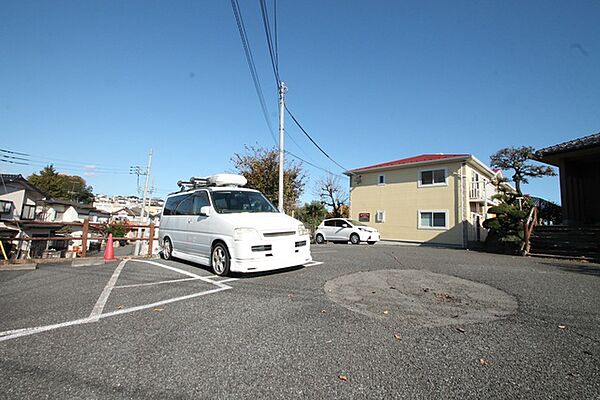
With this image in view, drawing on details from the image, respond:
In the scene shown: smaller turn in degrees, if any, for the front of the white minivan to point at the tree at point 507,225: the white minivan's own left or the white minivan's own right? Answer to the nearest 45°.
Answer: approximately 45° to the white minivan's own left

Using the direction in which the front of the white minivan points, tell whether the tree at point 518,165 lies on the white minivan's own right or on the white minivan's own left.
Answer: on the white minivan's own left

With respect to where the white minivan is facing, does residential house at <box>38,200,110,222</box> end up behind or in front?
behind

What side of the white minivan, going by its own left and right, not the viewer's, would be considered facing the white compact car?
left

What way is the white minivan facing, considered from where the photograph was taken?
facing the viewer and to the right of the viewer

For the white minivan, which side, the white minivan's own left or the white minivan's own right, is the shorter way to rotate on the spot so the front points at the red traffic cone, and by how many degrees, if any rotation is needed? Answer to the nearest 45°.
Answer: approximately 180°

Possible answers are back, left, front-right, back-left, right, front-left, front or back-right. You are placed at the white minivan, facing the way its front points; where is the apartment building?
left

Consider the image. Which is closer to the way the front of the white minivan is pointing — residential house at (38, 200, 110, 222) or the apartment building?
the apartment building

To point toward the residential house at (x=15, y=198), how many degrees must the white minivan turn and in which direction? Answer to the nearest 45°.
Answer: approximately 180°

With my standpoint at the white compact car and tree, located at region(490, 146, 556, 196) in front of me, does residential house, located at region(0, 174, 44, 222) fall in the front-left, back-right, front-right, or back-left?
back-left

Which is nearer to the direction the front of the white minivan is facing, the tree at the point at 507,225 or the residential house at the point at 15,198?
the tree

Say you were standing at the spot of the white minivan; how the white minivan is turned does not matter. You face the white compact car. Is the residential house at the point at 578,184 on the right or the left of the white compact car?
right
